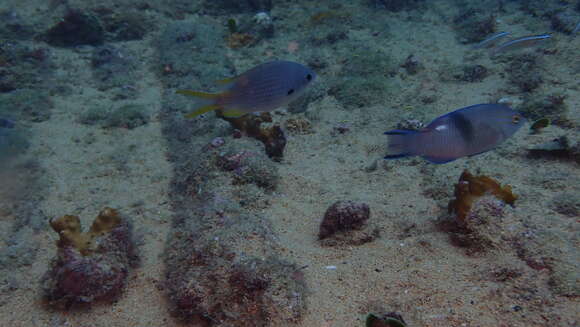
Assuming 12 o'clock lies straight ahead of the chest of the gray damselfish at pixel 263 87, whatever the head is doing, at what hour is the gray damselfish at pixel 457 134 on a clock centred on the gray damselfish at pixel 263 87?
the gray damselfish at pixel 457 134 is roughly at 1 o'clock from the gray damselfish at pixel 263 87.

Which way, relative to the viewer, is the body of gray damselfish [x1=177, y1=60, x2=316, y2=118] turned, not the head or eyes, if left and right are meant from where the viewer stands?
facing to the right of the viewer

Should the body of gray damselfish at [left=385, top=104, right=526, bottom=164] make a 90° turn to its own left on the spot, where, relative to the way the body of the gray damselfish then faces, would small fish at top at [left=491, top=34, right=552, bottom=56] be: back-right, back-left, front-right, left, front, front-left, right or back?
front

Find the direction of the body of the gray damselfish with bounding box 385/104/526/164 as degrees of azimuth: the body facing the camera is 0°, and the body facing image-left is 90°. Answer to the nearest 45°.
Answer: approximately 270°

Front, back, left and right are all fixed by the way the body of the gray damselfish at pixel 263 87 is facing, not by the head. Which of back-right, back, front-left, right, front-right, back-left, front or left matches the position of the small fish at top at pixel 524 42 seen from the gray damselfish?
front-left
